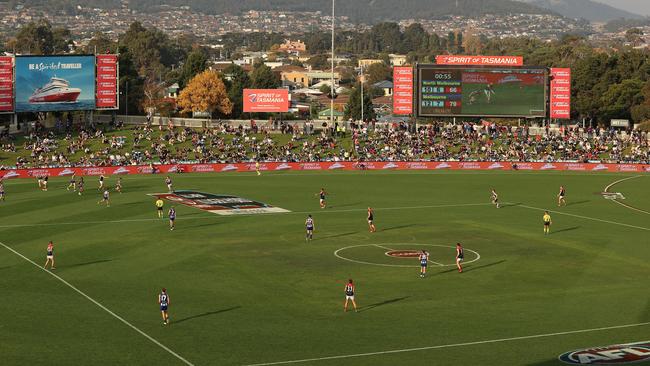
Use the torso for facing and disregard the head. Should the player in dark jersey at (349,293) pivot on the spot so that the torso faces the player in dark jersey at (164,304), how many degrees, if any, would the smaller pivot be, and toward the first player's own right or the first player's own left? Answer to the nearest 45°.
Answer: approximately 90° to the first player's own left

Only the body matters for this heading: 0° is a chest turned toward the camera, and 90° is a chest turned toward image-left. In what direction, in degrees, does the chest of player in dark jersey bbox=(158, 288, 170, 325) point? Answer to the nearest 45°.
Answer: approximately 180°

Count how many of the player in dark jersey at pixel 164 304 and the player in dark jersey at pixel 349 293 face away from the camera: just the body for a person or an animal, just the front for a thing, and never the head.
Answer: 2

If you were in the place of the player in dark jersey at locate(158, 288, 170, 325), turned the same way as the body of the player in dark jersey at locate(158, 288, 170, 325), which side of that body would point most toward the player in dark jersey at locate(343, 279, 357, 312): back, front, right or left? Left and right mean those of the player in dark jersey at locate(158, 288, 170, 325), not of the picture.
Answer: right

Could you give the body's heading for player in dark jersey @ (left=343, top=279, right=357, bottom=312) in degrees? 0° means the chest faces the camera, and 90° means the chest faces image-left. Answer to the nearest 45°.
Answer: approximately 180°
